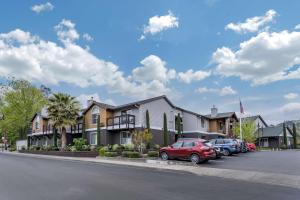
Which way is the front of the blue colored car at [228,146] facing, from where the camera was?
facing away from the viewer and to the left of the viewer

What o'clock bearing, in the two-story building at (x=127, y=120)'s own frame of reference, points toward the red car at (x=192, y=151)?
The red car is roughly at 10 o'clock from the two-story building.

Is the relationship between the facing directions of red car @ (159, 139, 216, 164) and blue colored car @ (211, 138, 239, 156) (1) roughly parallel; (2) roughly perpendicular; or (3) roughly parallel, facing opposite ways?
roughly parallel

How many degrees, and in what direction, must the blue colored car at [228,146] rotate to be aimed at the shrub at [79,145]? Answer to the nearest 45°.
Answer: approximately 45° to its left

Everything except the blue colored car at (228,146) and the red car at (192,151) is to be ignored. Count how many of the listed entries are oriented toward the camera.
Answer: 0

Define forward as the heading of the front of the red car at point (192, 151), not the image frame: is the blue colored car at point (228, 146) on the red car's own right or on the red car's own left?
on the red car's own right

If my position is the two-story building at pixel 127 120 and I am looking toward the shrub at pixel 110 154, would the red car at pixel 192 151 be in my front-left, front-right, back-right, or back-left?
front-left

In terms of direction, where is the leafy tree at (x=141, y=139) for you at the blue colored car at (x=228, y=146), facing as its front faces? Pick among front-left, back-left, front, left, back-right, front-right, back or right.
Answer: front-left

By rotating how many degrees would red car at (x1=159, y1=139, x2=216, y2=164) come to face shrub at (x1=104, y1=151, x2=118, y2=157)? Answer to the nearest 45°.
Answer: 0° — it already faces it

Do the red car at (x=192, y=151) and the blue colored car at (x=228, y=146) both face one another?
no

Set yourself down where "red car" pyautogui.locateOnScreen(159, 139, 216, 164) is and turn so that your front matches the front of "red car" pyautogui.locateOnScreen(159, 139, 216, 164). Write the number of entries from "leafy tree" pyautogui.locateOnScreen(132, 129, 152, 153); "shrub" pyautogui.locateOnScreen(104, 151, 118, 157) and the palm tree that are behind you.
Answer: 0

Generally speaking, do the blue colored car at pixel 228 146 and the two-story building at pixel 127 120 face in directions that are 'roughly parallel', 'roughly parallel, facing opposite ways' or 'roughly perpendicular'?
roughly perpendicular

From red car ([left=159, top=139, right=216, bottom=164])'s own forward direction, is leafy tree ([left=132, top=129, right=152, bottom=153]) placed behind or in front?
in front

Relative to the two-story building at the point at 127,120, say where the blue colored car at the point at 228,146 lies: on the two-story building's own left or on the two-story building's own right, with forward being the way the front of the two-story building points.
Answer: on the two-story building's own left

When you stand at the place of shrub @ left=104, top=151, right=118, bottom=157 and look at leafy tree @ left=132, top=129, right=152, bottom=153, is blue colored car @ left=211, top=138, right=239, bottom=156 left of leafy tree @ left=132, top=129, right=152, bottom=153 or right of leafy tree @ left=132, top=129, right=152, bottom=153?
right

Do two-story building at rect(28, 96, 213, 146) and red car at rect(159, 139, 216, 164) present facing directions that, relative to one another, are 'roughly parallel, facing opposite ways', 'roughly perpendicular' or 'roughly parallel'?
roughly perpendicular
